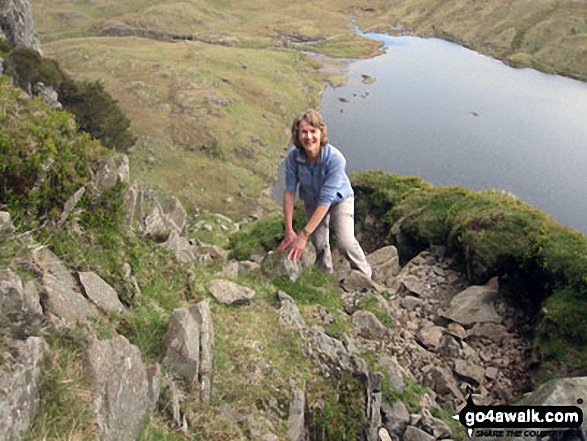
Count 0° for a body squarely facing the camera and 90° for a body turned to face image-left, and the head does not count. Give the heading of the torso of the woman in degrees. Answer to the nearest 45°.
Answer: approximately 45°

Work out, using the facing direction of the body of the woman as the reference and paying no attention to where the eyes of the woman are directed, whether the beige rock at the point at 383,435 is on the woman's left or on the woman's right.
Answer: on the woman's left

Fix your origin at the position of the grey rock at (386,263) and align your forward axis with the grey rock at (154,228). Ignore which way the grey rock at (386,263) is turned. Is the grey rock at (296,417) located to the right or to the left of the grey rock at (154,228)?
left

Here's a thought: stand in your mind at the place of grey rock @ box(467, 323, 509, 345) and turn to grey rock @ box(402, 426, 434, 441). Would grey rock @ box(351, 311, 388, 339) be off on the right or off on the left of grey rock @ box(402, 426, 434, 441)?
right

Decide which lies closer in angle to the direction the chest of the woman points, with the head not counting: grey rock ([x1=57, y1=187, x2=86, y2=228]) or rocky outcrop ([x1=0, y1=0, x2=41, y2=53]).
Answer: the grey rock

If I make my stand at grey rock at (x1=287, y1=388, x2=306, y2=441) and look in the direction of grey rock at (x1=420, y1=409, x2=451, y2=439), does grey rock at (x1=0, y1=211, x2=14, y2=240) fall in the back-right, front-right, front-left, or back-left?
back-left
